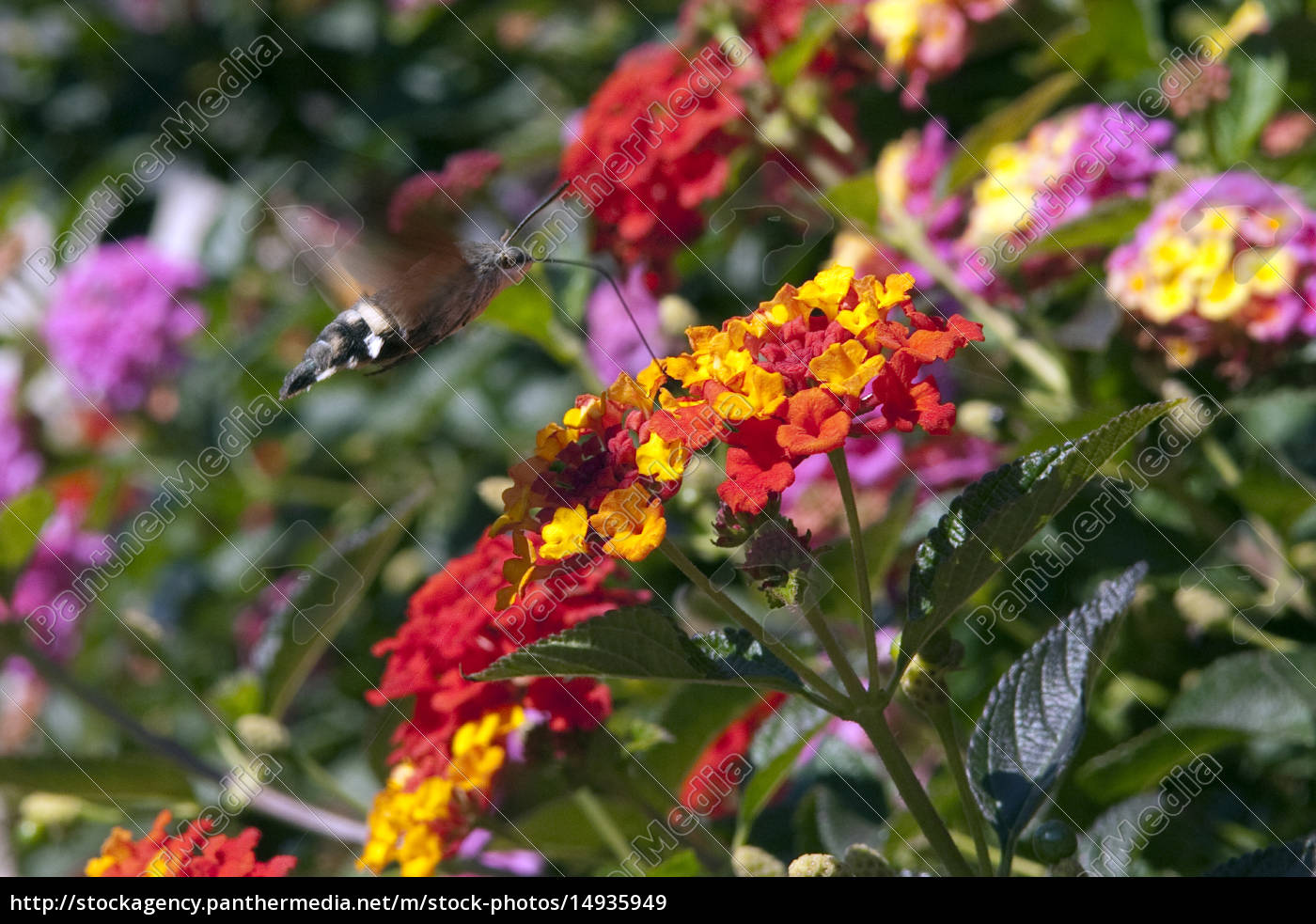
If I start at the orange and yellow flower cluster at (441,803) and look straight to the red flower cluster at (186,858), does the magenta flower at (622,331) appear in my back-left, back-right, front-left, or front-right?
back-right

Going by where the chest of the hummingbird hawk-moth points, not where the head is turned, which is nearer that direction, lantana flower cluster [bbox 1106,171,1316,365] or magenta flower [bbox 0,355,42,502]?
the lantana flower cluster

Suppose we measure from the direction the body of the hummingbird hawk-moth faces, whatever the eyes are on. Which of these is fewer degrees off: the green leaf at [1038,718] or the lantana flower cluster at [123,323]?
the green leaf

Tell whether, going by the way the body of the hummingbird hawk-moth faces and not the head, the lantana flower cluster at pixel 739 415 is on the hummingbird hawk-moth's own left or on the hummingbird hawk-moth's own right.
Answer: on the hummingbird hawk-moth's own right

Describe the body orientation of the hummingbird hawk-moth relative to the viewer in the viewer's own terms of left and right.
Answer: facing to the right of the viewer
